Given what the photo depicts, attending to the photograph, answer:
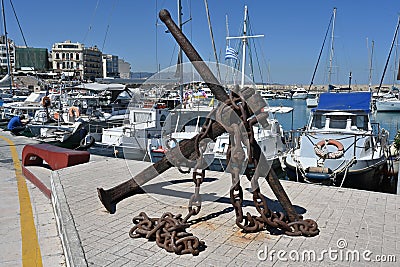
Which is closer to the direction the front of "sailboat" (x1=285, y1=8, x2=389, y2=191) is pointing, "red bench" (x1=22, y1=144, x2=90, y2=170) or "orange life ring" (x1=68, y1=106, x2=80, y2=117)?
the red bench

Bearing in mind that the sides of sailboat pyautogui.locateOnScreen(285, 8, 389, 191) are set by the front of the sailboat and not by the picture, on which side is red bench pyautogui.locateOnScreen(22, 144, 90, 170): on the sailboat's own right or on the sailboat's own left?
on the sailboat's own right

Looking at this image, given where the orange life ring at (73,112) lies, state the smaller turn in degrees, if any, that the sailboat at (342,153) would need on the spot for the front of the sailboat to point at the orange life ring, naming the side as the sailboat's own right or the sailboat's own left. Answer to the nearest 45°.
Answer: approximately 90° to the sailboat's own right

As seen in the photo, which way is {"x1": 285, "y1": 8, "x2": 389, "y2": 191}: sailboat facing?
toward the camera

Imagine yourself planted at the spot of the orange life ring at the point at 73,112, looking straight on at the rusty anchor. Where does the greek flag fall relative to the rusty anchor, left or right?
left

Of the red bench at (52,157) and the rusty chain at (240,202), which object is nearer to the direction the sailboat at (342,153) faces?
the rusty chain

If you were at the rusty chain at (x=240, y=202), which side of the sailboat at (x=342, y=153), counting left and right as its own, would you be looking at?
front

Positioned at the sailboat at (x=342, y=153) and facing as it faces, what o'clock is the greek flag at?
The greek flag is roughly at 4 o'clock from the sailboat.
